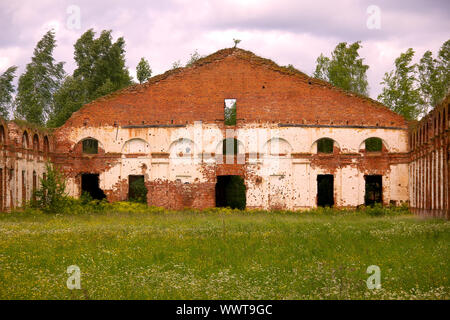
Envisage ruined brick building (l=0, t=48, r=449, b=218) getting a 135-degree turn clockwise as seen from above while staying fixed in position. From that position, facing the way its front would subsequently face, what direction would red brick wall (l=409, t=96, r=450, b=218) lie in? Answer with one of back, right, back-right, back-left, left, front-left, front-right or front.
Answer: back

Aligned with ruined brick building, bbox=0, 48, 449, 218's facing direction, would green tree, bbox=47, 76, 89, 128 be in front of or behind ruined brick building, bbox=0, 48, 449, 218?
behind

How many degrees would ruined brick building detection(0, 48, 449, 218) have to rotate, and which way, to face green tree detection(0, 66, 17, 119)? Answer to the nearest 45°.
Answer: approximately 135° to its right

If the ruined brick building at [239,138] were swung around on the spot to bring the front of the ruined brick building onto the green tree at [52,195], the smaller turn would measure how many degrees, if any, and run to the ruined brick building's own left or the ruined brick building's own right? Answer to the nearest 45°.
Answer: approximately 45° to the ruined brick building's own right

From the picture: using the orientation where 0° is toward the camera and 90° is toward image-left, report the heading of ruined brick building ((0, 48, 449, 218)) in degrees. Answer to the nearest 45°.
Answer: approximately 0°

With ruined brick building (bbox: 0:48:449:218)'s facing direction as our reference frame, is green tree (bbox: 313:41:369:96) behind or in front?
behind

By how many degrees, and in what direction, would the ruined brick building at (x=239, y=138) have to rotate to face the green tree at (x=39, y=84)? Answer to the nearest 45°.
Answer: approximately 135° to its right

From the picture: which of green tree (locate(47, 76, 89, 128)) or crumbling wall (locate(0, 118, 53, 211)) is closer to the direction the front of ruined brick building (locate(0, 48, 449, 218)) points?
the crumbling wall

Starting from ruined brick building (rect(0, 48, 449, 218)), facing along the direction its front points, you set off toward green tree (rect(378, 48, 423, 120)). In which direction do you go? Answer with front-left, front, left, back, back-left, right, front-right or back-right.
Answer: back-left

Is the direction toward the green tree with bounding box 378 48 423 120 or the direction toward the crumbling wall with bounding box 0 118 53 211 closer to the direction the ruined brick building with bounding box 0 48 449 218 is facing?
the crumbling wall

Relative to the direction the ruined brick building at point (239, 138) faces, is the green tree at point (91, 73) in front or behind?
behind
